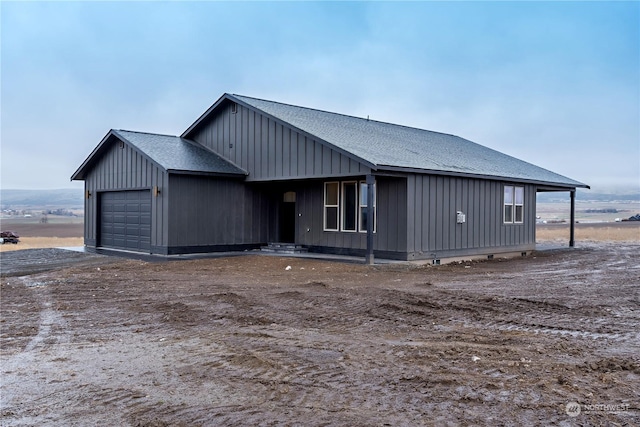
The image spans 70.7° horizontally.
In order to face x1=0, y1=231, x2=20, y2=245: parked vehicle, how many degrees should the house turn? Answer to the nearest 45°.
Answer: approximately 90° to its right
